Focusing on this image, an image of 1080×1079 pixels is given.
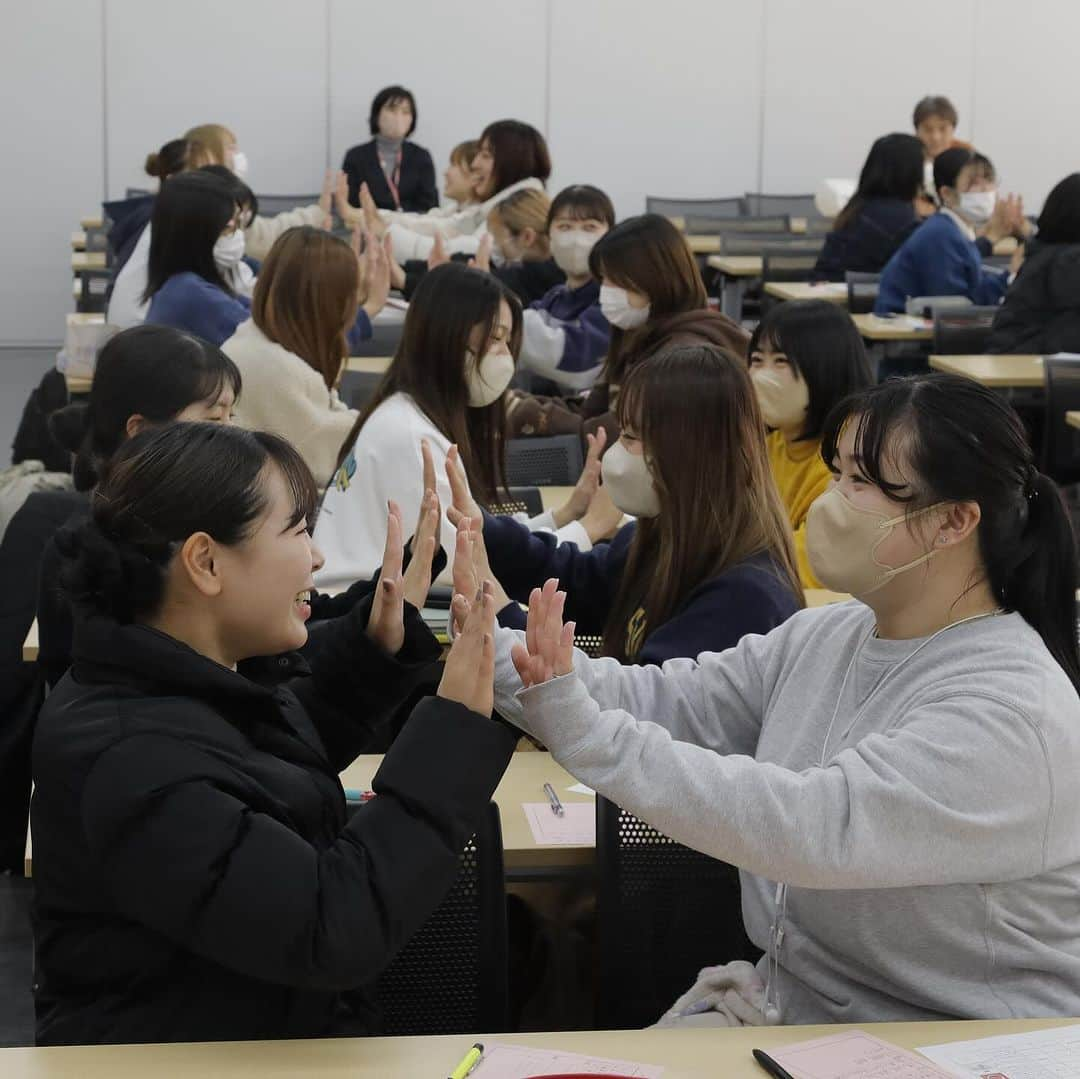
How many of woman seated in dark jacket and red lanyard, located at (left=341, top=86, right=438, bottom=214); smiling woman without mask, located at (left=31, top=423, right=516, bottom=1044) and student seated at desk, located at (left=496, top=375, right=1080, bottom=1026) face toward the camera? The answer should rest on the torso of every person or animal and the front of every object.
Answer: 1

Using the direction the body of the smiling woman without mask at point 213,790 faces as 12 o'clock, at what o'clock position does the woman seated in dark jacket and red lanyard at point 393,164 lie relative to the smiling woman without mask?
The woman seated in dark jacket and red lanyard is roughly at 9 o'clock from the smiling woman without mask.

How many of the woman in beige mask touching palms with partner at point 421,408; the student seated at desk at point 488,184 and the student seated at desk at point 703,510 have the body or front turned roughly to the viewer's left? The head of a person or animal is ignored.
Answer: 2

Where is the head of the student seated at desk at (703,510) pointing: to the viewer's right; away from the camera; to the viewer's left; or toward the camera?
to the viewer's left

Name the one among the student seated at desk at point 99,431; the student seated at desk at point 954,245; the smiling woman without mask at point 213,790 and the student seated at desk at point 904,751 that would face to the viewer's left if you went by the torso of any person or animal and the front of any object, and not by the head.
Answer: the student seated at desk at point 904,751

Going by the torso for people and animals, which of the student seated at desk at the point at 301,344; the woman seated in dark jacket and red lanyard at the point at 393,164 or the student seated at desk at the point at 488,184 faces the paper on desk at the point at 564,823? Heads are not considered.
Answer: the woman seated in dark jacket and red lanyard at the point at 393,164

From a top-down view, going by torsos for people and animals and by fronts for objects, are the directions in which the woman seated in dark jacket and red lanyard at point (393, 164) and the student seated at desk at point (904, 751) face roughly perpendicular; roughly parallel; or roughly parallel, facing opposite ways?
roughly perpendicular

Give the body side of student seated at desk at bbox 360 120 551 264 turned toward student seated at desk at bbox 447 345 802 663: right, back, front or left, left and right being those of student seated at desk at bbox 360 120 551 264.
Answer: left

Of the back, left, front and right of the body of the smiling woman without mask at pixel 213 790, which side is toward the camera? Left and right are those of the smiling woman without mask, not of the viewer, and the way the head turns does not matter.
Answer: right

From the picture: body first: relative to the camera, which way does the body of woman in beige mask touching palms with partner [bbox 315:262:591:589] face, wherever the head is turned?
to the viewer's right

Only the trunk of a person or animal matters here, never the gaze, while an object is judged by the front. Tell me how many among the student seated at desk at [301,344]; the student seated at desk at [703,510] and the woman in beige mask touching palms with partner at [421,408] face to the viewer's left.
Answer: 1

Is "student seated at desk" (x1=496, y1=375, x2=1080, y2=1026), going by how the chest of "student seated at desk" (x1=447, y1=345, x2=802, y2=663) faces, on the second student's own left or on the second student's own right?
on the second student's own left

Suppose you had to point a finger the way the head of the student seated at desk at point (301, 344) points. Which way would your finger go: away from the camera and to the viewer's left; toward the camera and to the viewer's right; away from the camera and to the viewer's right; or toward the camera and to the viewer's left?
away from the camera and to the viewer's right

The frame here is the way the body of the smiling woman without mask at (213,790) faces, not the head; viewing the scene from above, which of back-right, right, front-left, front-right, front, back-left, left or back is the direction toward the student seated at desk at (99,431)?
left

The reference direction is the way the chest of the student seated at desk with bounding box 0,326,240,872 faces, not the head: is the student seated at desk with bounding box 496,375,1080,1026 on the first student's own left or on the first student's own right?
on the first student's own right

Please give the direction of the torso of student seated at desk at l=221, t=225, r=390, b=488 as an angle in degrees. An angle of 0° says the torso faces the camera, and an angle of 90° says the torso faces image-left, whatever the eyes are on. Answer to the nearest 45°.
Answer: approximately 225°

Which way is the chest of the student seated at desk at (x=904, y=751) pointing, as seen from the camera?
to the viewer's left

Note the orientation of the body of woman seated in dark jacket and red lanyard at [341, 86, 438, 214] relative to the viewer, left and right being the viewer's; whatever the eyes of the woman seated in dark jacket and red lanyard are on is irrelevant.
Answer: facing the viewer

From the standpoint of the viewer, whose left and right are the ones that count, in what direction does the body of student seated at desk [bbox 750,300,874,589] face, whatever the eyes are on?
facing the viewer and to the left of the viewer
